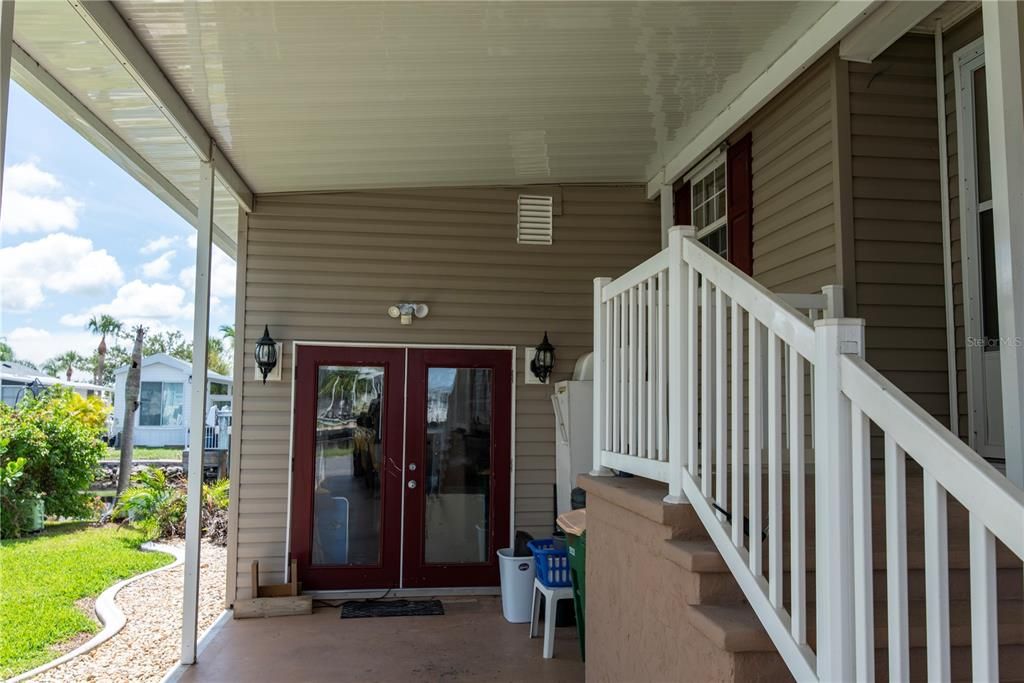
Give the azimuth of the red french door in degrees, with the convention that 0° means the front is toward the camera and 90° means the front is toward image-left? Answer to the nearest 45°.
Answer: approximately 0°

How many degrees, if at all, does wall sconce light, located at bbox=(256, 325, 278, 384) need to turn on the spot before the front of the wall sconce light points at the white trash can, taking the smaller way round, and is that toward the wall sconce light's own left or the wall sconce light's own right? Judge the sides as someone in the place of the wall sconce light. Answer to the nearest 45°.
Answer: approximately 45° to the wall sconce light's own left

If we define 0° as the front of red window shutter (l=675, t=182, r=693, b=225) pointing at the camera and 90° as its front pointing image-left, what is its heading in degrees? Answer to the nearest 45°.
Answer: approximately 45°

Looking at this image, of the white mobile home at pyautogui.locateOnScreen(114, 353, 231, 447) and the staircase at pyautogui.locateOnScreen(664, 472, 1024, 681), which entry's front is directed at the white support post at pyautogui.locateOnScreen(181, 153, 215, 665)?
the white mobile home

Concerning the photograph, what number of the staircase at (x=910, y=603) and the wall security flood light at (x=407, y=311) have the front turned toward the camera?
2
